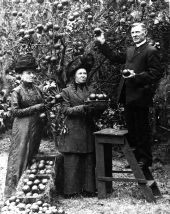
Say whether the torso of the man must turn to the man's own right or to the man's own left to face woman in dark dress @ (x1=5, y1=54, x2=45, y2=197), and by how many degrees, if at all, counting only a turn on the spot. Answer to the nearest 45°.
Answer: approximately 45° to the man's own right

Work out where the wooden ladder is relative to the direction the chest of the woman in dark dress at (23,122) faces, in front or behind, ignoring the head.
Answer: in front

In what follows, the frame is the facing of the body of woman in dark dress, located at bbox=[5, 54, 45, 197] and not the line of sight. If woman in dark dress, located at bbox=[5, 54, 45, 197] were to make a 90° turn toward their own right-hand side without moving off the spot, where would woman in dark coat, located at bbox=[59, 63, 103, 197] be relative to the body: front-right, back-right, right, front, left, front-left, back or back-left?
back-left

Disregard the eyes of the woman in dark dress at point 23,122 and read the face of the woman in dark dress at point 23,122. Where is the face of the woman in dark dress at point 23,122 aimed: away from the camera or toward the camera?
toward the camera

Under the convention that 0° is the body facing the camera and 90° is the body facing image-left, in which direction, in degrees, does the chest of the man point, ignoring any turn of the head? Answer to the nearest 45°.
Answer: approximately 45°

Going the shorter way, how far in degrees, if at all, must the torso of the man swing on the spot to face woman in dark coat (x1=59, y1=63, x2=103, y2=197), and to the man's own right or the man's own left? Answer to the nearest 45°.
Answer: approximately 45° to the man's own right

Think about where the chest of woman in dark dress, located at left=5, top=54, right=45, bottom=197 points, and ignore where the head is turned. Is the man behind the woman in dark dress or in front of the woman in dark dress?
in front

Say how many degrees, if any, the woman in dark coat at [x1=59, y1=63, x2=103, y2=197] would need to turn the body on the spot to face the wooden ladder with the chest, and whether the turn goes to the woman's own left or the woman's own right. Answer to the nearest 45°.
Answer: approximately 45° to the woman's own left

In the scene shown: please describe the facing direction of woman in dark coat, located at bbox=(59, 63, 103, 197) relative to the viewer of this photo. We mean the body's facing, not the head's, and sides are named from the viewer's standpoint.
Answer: facing the viewer and to the right of the viewer
